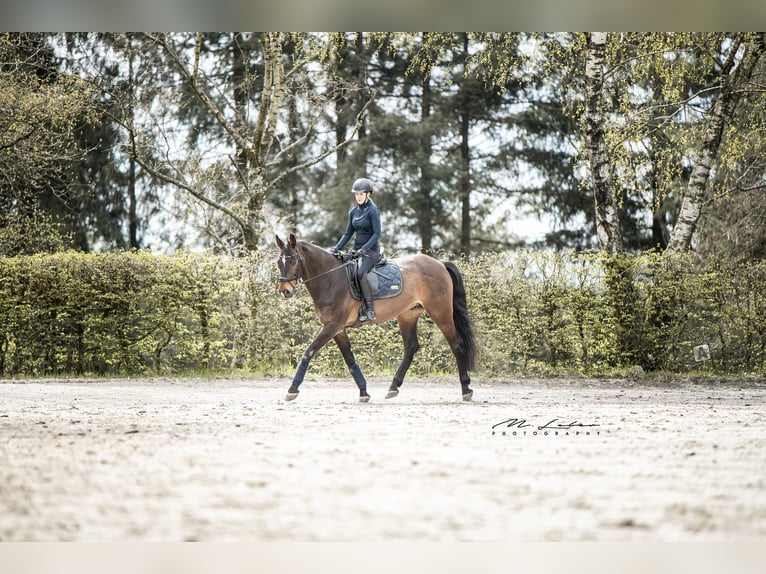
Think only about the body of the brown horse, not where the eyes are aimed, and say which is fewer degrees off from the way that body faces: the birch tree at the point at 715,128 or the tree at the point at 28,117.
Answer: the tree

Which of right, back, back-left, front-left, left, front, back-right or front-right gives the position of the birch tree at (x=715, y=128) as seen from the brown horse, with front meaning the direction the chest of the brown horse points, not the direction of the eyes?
back-right

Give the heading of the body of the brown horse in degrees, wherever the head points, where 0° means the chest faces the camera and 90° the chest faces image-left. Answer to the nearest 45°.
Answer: approximately 90°

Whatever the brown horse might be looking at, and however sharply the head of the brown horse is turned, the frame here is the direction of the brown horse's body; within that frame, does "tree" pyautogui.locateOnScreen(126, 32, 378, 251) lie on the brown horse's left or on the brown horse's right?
on the brown horse's right

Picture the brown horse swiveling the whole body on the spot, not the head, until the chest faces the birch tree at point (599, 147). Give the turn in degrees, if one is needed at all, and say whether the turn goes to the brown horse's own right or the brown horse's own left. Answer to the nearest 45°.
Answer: approximately 135° to the brown horse's own right

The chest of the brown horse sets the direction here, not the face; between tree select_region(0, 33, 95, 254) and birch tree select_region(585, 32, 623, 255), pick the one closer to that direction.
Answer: the tree
